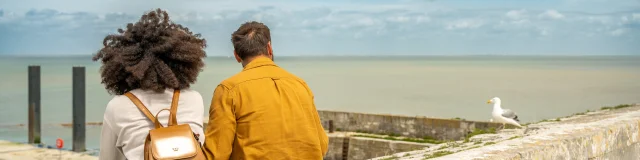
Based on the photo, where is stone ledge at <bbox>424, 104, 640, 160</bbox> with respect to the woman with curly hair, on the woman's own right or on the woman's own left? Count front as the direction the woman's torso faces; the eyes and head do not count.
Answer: on the woman's own right

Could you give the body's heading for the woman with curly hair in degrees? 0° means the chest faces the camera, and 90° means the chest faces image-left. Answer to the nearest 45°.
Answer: approximately 180°

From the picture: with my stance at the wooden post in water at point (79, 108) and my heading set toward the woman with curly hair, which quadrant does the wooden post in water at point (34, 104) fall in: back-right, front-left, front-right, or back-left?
back-right

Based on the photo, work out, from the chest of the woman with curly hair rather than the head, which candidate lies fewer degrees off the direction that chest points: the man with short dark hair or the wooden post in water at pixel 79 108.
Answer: the wooden post in water

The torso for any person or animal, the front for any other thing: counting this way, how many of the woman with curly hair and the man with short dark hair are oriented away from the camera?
2

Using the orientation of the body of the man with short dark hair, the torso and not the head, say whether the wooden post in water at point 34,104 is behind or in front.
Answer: in front

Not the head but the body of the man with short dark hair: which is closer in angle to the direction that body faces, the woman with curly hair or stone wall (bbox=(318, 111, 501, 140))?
the stone wall

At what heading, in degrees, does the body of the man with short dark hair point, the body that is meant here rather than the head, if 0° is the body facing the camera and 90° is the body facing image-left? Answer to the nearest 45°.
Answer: approximately 180°

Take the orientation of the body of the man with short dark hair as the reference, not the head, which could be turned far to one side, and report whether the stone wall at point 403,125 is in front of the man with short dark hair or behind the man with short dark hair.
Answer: in front

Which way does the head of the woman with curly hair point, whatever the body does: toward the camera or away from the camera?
away from the camera
